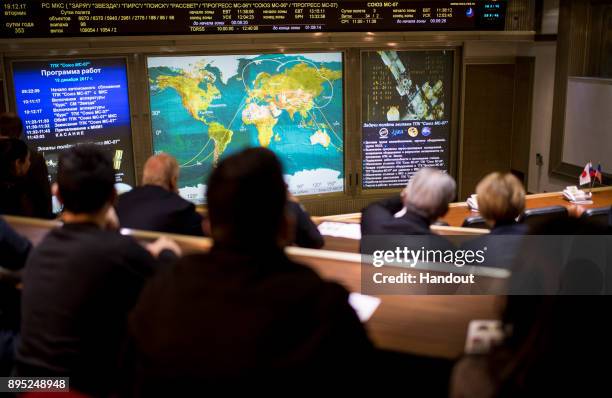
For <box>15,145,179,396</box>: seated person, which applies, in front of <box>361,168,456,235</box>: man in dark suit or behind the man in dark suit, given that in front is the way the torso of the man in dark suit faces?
behind

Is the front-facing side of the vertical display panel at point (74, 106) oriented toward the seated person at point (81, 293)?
yes

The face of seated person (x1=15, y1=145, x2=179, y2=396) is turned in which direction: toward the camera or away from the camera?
away from the camera

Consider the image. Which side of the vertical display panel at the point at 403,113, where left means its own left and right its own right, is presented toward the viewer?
front

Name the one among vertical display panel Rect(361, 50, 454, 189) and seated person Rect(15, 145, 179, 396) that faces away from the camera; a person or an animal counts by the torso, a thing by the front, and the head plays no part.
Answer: the seated person

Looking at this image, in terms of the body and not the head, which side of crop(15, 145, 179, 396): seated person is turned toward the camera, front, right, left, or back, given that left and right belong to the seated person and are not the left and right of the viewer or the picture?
back

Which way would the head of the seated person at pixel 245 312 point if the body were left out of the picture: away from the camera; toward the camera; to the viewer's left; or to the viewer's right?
away from the camera

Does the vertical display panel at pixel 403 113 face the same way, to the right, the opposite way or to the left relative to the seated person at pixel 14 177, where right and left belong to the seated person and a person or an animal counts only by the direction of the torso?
the opposite way

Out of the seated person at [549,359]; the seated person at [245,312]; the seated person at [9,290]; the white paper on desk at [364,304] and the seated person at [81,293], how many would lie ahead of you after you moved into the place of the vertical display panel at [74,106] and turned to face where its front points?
5

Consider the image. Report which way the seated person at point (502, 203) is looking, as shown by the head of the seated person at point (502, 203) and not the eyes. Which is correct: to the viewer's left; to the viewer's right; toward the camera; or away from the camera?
away from the camera

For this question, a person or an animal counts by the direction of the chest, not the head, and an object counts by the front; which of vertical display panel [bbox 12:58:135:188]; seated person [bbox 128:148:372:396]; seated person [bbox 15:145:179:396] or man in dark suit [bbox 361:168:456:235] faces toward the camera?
the vertical display panel

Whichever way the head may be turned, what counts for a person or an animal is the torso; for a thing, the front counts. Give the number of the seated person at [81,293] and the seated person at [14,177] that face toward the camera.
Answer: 0

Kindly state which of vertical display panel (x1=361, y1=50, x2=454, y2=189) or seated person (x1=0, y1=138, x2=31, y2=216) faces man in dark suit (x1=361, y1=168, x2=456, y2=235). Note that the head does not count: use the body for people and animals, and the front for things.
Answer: the vertical display panel

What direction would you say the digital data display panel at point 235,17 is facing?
toward the camera

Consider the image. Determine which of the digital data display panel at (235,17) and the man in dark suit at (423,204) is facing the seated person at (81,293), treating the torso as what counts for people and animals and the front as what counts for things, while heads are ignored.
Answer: the digital data display panel

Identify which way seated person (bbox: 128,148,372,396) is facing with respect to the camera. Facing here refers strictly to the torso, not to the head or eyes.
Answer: away from the camera

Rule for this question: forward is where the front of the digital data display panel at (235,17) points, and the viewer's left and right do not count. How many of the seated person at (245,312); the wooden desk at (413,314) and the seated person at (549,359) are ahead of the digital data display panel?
3

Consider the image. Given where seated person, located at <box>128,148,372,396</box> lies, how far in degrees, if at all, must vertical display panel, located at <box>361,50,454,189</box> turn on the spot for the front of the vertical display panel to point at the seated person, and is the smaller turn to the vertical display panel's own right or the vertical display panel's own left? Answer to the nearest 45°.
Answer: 0° — it already faces them

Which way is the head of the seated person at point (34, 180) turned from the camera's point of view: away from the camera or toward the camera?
away from the camera
